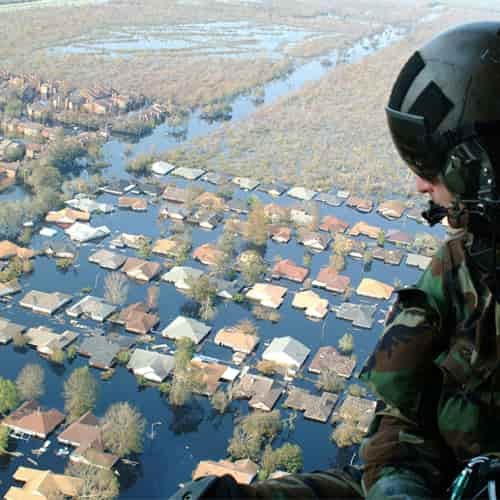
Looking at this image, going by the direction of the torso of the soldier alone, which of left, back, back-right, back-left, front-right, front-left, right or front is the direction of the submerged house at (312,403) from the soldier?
right

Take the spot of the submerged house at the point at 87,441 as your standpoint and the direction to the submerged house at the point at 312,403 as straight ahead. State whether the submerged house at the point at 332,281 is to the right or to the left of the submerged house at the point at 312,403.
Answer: left

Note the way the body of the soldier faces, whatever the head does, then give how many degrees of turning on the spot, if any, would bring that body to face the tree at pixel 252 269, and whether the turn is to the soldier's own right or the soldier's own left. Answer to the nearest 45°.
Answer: approximately 90° to the soldier's own right

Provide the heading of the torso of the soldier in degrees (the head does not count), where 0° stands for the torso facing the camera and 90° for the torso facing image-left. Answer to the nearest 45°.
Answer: approximately 90°

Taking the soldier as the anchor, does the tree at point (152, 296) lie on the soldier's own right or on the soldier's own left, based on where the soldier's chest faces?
on the soldier's own right

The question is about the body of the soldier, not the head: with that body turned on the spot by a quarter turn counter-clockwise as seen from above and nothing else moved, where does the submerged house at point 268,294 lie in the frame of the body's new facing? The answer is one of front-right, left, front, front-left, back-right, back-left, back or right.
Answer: back

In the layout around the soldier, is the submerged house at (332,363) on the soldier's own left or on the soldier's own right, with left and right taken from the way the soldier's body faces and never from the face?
on the soldier's own right
